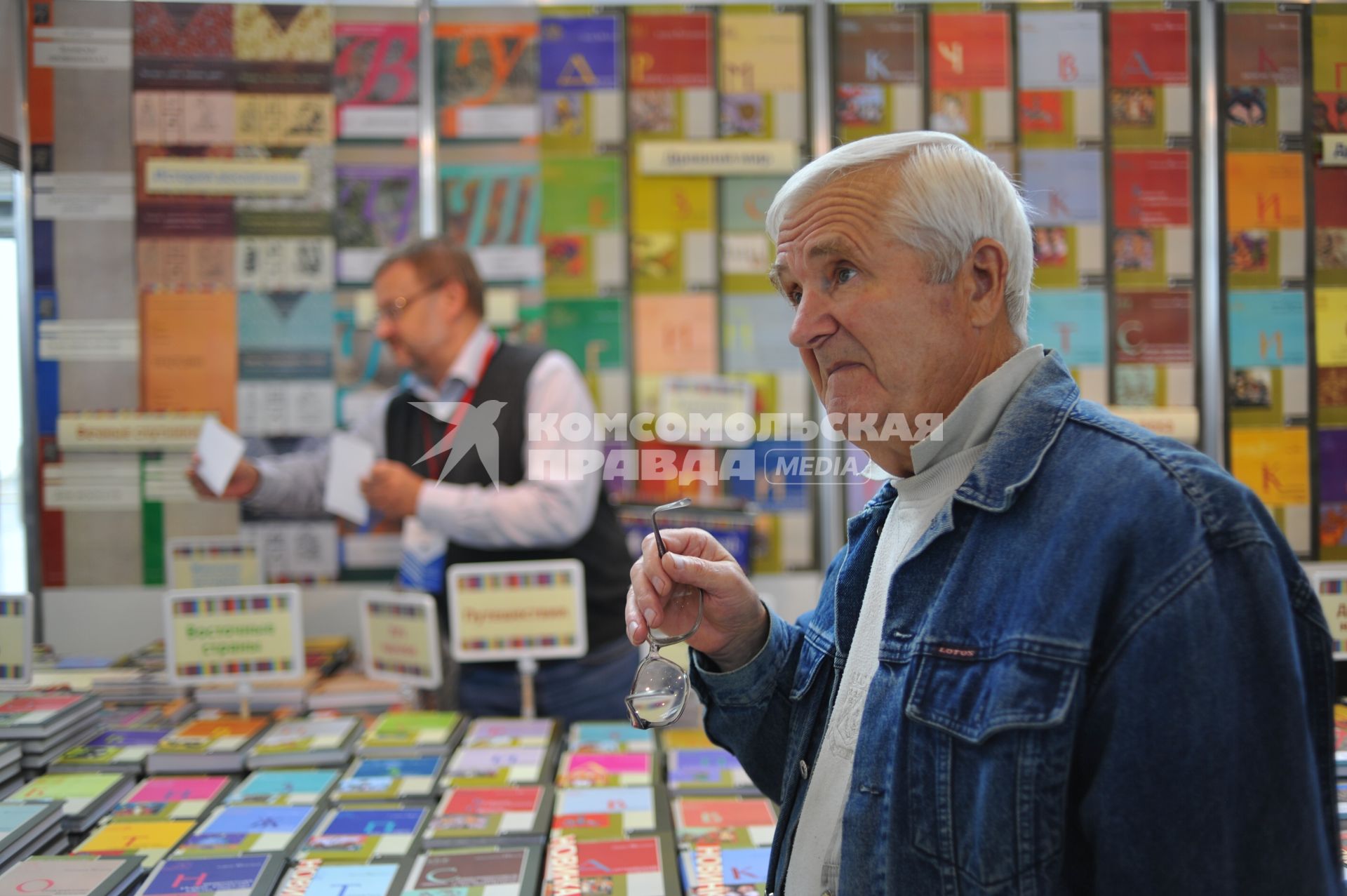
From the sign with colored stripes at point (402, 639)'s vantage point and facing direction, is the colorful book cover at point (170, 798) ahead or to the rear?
ahead

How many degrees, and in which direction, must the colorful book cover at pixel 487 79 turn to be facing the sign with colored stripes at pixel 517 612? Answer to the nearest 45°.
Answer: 0° — it already faces it

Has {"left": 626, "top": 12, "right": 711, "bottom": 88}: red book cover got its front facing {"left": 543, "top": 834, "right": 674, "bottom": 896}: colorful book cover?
yes

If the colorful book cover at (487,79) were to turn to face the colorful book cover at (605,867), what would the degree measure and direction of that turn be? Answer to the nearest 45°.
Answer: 0° — it already faces it

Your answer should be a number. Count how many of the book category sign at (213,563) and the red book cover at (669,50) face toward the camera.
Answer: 2

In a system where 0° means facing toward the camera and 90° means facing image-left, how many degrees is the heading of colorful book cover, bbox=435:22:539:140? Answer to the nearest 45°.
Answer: approximately 0°

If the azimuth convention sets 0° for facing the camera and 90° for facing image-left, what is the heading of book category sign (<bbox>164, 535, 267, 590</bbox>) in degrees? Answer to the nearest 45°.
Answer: approximately 0°

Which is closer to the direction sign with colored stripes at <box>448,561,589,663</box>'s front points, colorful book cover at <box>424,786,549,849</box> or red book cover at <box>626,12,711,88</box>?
the colorful book cover

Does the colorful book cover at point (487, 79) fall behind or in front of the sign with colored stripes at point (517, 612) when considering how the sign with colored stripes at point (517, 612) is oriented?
behind

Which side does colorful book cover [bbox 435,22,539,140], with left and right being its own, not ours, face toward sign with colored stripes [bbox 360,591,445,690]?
front
